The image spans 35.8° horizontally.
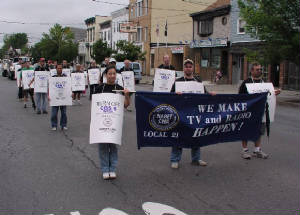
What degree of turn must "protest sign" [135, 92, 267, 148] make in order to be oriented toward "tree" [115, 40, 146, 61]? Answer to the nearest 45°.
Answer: approximately 180°

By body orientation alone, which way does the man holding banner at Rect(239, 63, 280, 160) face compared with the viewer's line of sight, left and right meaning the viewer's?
facing the viewer and to the right of the viewer

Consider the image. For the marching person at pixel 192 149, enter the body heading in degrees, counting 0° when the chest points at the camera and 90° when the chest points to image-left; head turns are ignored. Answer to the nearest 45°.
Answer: approximately 0°

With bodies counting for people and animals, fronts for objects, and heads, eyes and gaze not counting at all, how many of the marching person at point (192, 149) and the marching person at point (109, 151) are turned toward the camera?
2

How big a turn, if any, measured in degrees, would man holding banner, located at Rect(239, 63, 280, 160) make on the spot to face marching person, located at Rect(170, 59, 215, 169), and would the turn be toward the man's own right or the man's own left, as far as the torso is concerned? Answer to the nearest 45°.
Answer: approximately 90° to the man's own right

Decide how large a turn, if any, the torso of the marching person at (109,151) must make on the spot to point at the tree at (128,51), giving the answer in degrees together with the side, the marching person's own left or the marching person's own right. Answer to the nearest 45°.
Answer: approximately 180°

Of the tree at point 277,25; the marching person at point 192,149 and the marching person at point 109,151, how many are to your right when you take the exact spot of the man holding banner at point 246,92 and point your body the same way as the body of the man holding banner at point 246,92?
2

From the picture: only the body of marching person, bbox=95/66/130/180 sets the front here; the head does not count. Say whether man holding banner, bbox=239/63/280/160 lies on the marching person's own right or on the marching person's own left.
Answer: on the marching person's own left

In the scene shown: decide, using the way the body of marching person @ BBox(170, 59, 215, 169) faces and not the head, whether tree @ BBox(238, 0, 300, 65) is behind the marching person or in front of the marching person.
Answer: behind

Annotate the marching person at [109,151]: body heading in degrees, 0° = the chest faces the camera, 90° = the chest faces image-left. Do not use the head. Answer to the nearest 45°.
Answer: approximately 0°

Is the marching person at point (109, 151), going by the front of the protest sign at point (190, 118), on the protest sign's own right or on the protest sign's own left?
on the protest sign's own right

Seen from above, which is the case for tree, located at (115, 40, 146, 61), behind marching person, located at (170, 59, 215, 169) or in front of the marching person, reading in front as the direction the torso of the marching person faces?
behind
